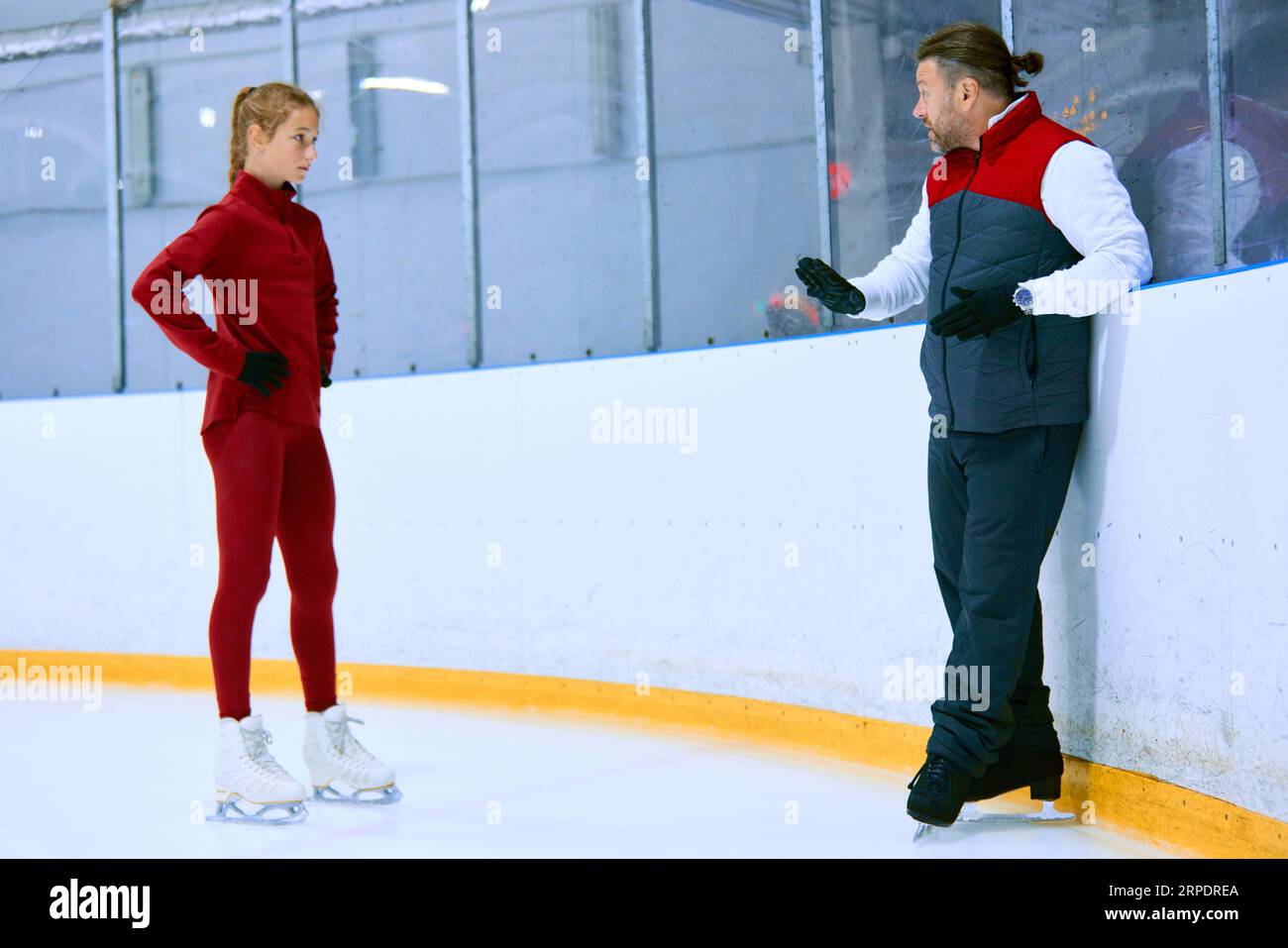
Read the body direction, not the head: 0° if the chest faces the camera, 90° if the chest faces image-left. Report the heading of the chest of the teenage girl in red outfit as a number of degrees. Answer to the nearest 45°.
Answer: approximately 315°

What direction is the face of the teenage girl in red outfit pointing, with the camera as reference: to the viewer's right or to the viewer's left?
to the viewer's right
